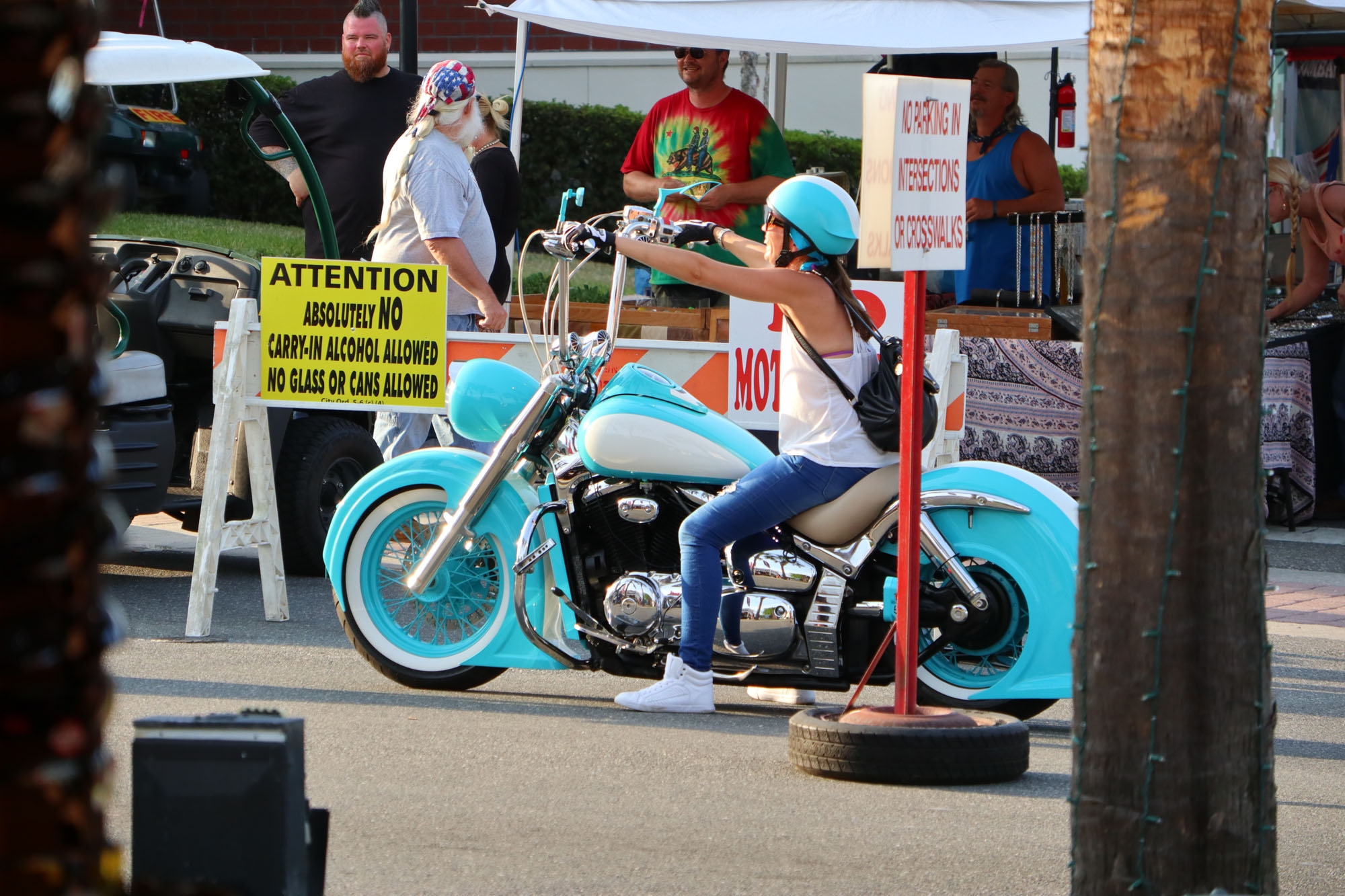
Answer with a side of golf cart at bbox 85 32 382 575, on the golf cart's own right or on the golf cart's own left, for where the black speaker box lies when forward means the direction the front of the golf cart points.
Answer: on the golf cart's own right

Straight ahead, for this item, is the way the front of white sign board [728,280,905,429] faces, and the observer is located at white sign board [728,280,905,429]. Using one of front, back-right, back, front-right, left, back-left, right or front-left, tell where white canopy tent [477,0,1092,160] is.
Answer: back

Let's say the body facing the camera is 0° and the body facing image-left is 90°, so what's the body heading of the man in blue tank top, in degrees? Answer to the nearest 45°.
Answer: approximately 45°

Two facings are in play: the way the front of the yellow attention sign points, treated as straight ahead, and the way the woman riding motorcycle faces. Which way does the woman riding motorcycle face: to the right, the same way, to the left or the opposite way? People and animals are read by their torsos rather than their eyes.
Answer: to the right

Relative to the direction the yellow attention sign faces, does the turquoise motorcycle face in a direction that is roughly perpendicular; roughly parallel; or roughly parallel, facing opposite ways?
roughly perpendicular

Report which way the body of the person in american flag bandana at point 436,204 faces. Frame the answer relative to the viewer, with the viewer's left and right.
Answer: facing to the right of the viewer

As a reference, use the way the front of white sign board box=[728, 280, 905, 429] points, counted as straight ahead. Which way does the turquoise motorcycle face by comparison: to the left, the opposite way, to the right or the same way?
to the right

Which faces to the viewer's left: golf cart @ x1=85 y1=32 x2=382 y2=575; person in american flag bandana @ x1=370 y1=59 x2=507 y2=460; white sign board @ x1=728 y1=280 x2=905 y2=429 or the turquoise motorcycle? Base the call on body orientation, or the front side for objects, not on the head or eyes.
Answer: the turquoise motorcycle

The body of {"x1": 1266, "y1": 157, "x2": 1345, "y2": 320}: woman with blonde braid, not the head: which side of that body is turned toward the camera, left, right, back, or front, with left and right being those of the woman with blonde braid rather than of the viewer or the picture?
left
